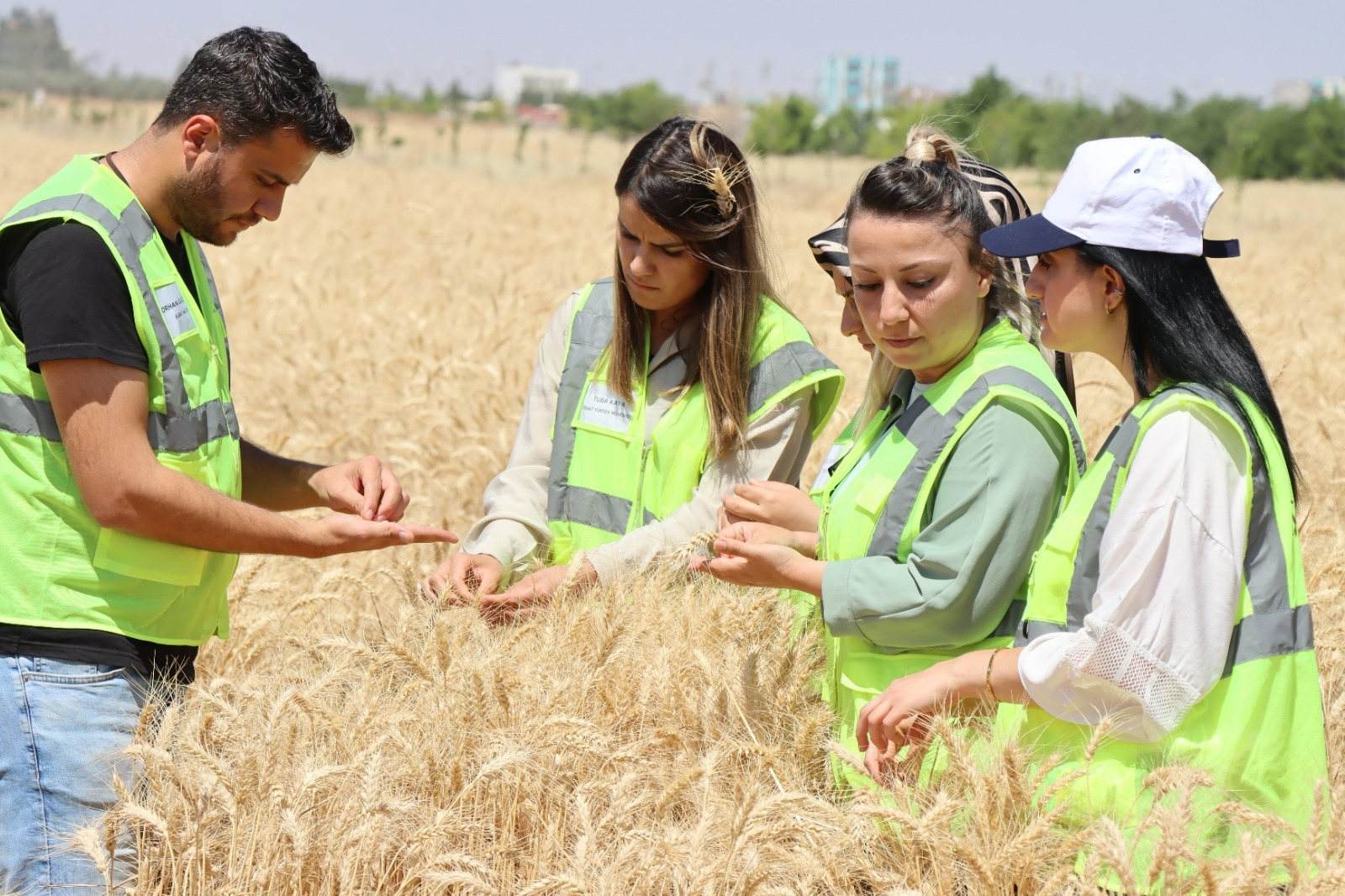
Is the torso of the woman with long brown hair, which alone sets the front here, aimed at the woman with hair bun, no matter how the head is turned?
no

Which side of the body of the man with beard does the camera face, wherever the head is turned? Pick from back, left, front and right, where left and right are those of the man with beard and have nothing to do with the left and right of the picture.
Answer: right

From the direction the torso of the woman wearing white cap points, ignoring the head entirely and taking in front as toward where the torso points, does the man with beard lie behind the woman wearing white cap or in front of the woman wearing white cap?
in front

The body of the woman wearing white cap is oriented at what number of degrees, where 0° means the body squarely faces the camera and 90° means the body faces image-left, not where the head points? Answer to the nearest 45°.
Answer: approximately 90°

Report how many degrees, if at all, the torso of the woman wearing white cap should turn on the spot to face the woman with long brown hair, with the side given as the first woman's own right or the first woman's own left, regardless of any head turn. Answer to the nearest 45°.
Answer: approximately 45° to the first woman's own right

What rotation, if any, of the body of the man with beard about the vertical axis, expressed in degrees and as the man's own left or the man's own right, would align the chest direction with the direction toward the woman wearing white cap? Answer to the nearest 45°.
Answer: approximately 45° to the man's own right

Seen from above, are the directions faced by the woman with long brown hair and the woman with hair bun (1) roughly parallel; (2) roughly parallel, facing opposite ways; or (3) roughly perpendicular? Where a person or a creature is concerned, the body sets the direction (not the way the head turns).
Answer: roughly parallel

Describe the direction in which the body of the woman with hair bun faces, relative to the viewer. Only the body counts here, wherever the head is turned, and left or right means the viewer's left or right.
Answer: facing the viewer and to the left of the viewer

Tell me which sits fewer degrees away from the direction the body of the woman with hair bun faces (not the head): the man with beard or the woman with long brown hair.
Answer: the man with beard

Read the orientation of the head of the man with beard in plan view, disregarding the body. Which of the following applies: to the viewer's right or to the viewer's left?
to the viewer's right

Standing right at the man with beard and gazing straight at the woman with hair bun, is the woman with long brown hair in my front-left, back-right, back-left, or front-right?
front-left

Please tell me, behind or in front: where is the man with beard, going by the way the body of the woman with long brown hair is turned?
in front

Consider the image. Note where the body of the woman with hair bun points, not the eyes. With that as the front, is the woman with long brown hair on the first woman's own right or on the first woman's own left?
on the first woman's own right

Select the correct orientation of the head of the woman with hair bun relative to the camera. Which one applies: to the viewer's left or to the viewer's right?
to the viewer's left

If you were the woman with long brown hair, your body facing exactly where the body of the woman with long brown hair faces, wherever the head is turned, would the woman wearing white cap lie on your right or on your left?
on your left
